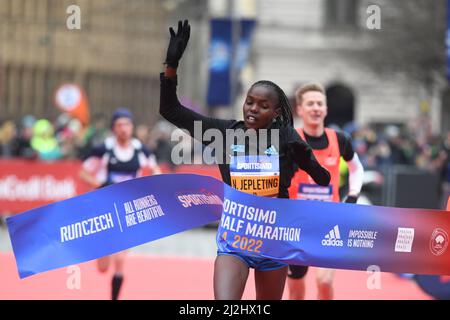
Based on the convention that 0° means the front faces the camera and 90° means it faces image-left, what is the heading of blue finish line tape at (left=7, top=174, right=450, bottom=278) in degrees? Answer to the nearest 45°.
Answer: approximately 0°
